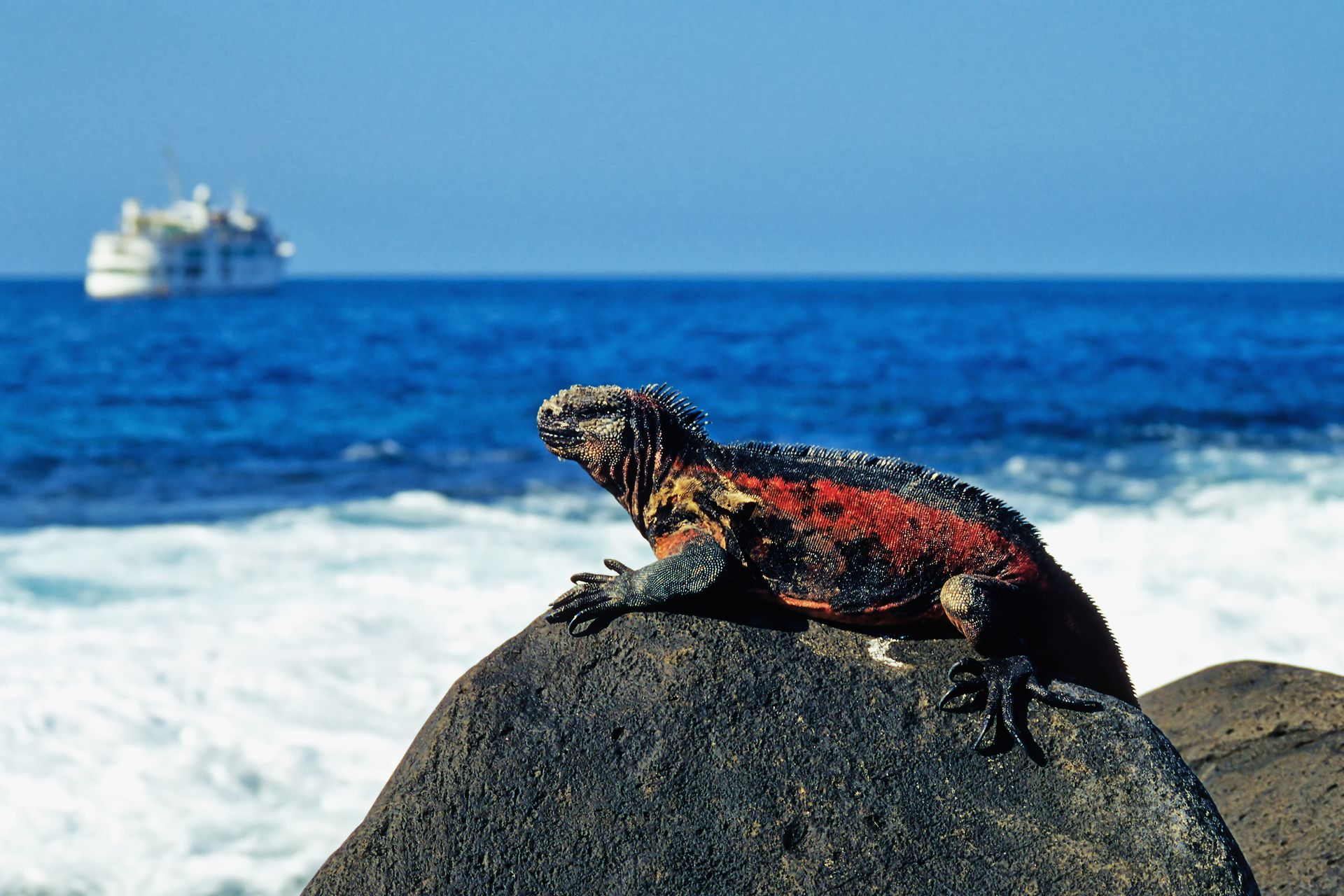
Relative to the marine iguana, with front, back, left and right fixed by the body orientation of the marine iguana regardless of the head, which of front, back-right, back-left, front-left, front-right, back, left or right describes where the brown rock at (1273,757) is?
back-right

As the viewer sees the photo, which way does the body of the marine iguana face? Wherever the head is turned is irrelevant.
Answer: to the viewer's left
